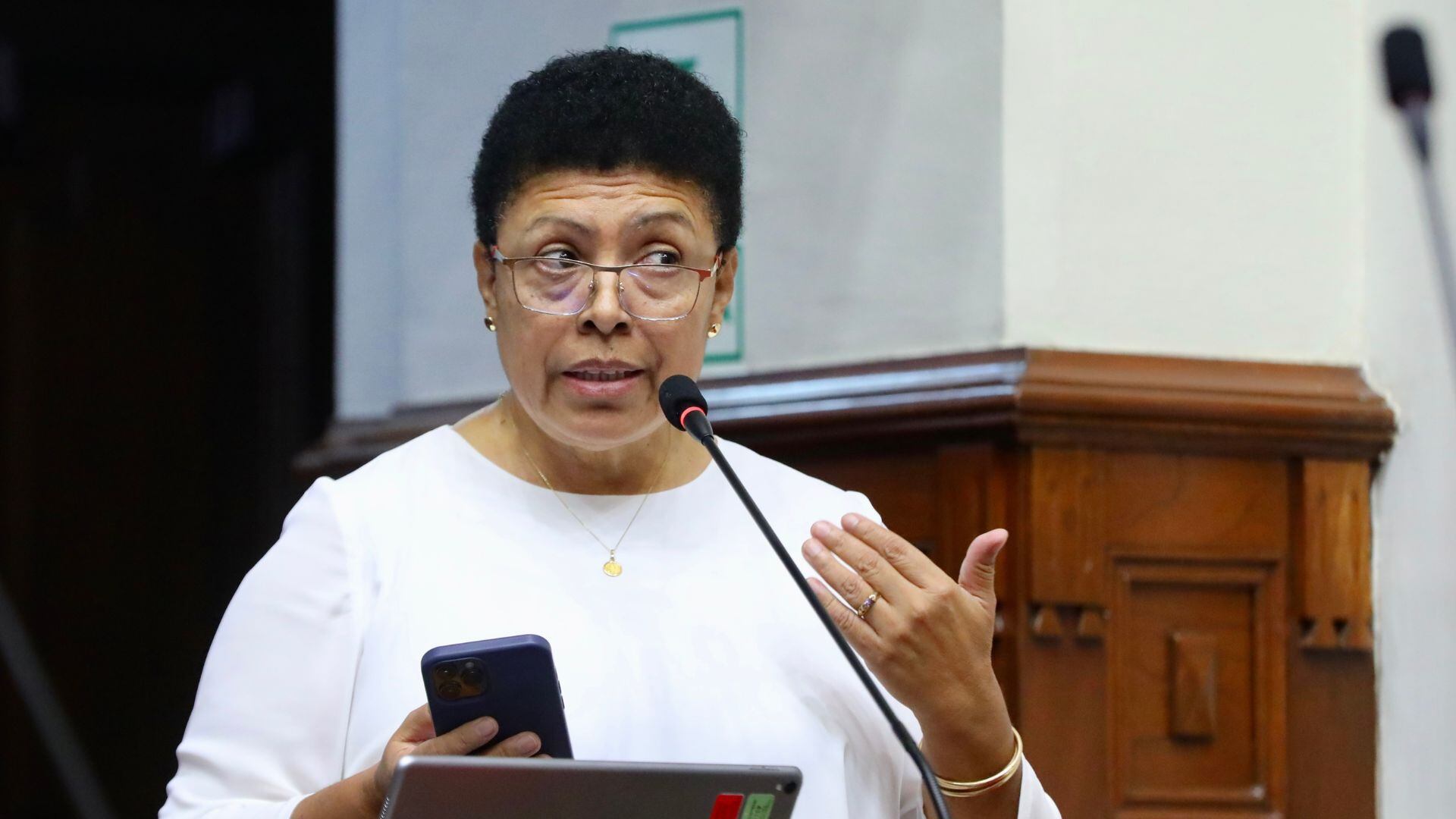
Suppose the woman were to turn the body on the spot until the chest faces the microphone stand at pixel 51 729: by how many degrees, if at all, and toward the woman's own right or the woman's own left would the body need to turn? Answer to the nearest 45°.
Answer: approximately 45° to the woman's own right

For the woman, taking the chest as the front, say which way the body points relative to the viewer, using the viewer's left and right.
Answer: facing the viewer

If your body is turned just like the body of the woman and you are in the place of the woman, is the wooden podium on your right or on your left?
on your left

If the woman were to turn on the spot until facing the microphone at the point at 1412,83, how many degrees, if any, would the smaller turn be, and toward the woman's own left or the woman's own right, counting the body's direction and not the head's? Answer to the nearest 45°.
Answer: approximately 90° to the woman's own left
